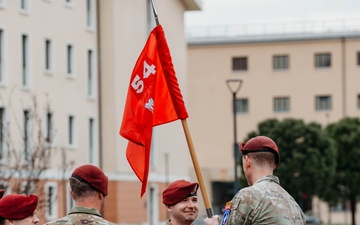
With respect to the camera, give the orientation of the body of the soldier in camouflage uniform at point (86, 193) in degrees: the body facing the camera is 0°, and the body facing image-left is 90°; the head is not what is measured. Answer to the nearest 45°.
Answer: approximately 225°

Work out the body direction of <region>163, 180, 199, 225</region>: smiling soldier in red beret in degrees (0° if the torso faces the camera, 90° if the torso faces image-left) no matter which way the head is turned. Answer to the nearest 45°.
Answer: approximately 315°

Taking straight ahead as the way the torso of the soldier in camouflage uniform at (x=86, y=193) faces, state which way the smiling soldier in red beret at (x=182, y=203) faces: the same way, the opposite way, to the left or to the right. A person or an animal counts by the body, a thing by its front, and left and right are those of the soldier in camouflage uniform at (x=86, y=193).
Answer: to the right

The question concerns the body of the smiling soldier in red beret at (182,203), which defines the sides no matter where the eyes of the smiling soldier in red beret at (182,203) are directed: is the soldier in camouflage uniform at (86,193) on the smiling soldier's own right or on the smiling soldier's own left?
on the smiling soldier's own right

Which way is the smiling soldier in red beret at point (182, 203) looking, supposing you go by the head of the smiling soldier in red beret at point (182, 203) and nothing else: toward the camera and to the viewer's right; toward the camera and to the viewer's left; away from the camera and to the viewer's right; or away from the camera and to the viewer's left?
toward the camera and to the viewer's right

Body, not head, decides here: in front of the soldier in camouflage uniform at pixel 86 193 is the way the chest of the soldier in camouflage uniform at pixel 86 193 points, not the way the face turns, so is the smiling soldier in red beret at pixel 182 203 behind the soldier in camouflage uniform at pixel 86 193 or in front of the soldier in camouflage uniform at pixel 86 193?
in front

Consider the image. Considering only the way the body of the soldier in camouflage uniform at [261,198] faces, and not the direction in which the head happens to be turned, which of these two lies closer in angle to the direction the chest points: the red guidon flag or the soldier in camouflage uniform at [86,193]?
the red guidon flag

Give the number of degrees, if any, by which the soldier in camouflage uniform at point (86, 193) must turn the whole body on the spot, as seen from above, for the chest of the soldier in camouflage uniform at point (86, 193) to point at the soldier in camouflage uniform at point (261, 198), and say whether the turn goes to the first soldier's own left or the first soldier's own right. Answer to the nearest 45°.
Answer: approximately 45° to the first soldier's own right

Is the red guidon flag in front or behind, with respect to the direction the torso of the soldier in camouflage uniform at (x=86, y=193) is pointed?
in front

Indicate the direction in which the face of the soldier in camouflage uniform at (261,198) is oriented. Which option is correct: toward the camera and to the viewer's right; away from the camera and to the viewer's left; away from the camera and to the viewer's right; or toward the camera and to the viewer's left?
away from the camera and to the viewer's left

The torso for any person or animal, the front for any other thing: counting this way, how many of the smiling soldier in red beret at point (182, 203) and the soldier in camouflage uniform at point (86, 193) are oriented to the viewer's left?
0

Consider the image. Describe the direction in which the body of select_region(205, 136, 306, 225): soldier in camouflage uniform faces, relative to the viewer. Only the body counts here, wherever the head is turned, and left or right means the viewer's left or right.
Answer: facing away from the viewer and to the left of the viewer
